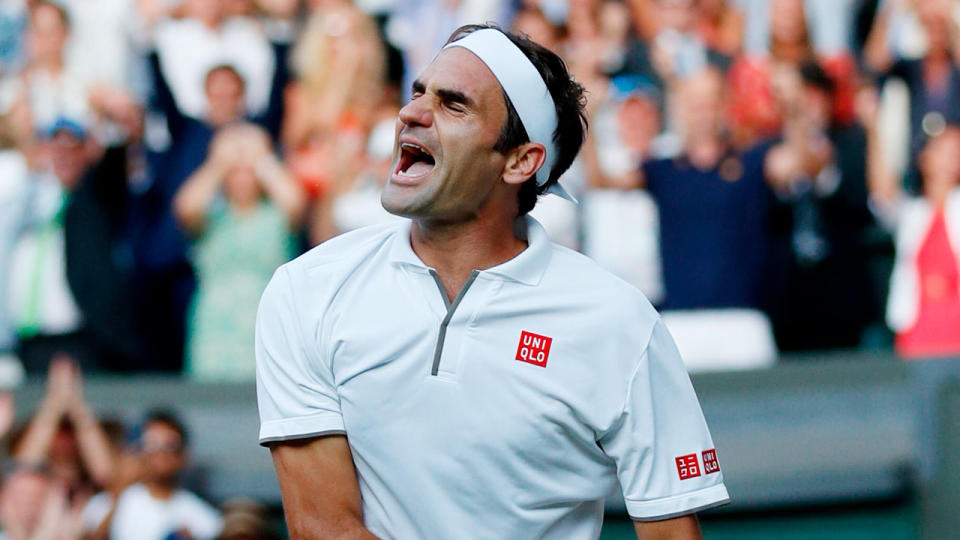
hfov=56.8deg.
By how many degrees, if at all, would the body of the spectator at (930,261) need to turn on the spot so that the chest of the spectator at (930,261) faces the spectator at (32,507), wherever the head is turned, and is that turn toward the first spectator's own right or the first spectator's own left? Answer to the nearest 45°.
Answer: approximately 45° to the first spectator's own right

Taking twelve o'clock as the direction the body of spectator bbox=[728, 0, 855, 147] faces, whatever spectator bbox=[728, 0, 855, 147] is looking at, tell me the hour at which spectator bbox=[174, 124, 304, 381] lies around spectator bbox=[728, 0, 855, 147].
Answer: spectator bbox=[174, 124, 304, 381] is roughly at 2 o'clock from spectator bbox=[728, 0, 855, 147].

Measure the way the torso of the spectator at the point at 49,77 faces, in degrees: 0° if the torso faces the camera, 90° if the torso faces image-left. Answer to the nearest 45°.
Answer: approximately 0°
